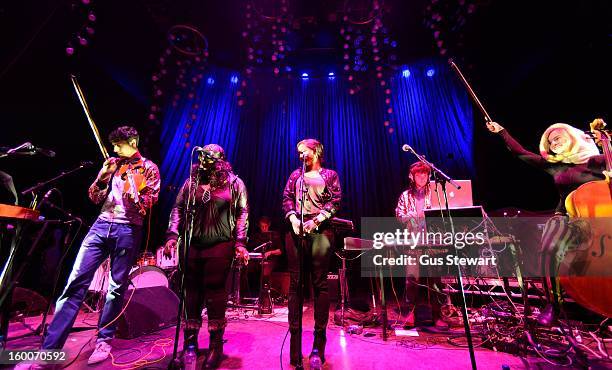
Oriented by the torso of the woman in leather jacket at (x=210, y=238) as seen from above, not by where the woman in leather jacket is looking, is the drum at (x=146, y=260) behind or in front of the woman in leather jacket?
behind

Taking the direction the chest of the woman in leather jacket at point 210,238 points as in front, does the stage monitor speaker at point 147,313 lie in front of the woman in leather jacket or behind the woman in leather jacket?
behind

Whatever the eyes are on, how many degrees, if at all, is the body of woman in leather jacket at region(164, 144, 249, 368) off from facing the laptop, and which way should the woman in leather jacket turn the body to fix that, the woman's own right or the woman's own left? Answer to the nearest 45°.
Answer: approximately 90° to the woman's own left

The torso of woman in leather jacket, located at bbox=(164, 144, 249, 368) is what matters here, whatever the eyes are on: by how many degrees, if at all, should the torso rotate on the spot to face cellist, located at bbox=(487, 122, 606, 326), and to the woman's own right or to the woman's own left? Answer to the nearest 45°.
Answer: approximately 90° to the woman's own left

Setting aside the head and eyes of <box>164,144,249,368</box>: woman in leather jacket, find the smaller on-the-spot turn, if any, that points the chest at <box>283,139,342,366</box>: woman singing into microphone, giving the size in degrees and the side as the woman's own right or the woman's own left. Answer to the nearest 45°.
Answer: approximately 90° to the woman's own left

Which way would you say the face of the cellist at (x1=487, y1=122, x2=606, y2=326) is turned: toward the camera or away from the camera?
toward the camera

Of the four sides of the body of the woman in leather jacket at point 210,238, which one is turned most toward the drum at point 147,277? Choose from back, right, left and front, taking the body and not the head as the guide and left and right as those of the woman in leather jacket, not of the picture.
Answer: back

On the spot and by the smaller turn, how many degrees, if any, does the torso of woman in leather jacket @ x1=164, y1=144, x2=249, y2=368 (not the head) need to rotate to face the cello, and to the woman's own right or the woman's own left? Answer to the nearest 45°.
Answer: approximately 45° to the woman's own left

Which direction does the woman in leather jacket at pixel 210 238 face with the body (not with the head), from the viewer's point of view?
toward the camera
